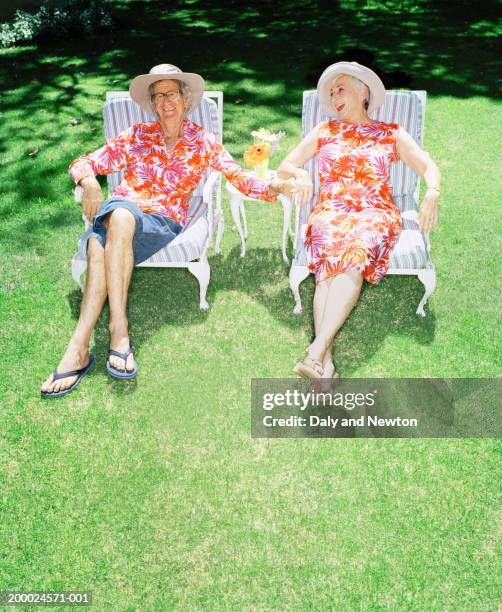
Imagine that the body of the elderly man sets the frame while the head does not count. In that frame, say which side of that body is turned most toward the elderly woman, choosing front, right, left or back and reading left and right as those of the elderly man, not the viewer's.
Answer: left

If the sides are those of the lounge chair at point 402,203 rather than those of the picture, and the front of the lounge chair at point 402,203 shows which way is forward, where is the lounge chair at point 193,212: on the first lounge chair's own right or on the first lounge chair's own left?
on the first lounge chair's own right

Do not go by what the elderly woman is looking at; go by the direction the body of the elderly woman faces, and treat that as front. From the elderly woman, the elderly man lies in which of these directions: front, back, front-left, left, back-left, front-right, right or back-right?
right

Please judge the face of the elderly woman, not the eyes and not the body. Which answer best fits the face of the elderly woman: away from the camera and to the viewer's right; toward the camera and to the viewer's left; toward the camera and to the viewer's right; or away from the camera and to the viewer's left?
toward the camera and to the viewer's left

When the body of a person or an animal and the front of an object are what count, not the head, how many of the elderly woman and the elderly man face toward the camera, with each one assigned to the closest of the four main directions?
2

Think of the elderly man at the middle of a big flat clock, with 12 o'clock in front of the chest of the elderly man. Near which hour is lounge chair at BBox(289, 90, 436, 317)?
The lounge chair is roughly at 9 o'clock from the elderly man.

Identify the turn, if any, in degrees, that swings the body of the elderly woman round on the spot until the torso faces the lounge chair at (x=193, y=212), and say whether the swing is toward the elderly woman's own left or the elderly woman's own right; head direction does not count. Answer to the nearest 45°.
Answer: approximately 90° to the elderly woman's own right
